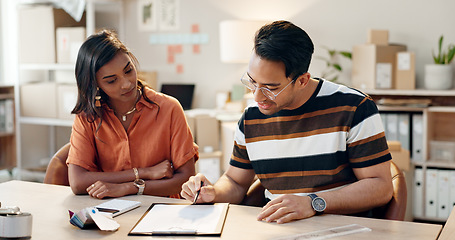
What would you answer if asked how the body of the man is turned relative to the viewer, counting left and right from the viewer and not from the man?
facing the viewer and to the left of the viewer

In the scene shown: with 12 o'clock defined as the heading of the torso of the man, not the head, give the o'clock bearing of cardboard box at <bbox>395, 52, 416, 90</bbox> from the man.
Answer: The cardboard box is roughly at 5 o'clock from the man.

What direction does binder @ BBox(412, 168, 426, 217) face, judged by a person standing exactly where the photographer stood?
facing the viewer

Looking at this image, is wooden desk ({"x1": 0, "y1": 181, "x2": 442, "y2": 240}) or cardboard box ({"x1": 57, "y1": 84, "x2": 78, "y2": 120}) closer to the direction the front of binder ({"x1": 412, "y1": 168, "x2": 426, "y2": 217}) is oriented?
the wooden desk

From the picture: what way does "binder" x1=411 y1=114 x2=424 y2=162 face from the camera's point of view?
toward the camera

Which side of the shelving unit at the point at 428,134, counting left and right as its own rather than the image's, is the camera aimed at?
front

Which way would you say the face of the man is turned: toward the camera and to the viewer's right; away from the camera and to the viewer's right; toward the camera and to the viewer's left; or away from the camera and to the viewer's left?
toward the camera and to the viewer's left

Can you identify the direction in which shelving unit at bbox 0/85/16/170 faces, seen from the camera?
facing the viewer

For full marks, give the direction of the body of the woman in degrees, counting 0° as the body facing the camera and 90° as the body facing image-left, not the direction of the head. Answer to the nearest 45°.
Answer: approximately 0°

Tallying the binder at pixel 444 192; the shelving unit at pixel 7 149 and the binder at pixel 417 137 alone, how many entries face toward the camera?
3

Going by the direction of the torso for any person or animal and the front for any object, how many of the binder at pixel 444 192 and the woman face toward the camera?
2

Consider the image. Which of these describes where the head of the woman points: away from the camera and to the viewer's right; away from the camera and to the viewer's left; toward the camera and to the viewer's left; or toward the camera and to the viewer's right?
toward the camera and to the viewer's right
